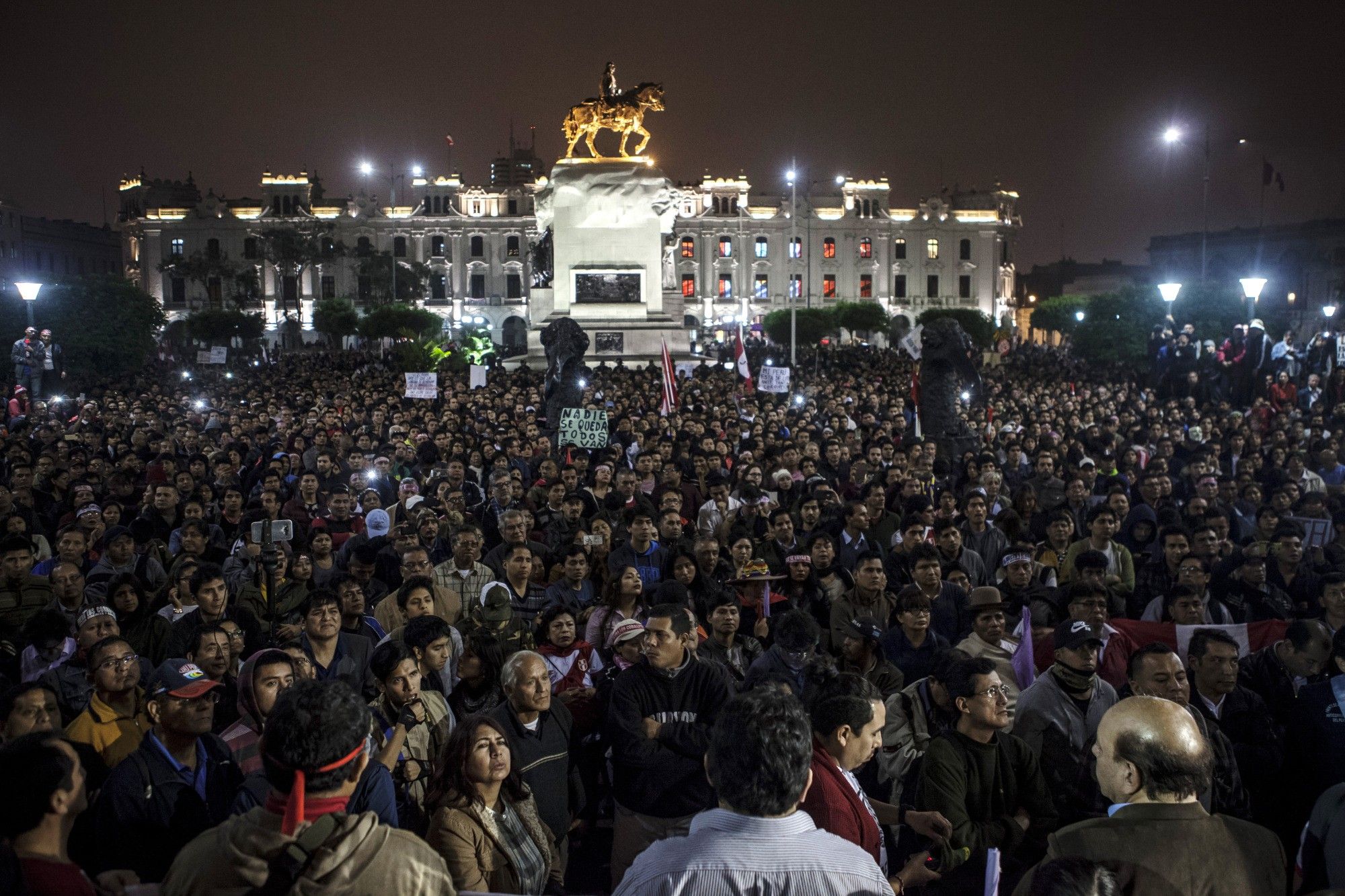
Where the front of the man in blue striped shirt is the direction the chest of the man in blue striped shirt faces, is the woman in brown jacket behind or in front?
in front

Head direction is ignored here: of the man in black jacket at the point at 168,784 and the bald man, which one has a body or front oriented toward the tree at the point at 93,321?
the bald man

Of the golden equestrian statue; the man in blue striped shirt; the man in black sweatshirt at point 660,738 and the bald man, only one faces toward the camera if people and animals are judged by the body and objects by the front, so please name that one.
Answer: the man in black sweatshirt

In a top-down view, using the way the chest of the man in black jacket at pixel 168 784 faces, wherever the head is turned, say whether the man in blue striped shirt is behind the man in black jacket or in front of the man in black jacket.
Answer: in front

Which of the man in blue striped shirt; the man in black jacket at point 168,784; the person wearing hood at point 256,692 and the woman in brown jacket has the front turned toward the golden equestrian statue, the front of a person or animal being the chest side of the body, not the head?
the man in blue striped shirt

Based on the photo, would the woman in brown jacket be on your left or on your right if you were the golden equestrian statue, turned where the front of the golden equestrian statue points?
on your right

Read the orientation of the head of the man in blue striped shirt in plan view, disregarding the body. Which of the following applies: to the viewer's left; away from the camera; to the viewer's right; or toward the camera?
away from the camera

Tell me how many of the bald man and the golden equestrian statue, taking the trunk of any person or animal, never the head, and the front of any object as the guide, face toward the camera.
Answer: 0

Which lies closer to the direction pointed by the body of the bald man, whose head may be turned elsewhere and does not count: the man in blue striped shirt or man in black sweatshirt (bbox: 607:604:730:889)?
the man in black sweatshirt

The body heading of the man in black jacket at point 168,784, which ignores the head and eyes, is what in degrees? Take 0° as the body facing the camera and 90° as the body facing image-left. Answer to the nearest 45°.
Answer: approximately 315°

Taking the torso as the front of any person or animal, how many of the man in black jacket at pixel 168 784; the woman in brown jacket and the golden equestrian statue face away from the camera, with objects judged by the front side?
0

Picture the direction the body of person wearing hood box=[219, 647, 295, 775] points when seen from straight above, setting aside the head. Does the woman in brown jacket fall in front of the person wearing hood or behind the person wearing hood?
in front

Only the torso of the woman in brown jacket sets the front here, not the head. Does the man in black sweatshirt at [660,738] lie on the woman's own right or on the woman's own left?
on the woman's own left

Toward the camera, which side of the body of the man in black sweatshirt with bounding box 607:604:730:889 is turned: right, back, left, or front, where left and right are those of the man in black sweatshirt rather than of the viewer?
front

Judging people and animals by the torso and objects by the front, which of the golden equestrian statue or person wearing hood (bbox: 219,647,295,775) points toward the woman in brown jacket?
the person wearing hood

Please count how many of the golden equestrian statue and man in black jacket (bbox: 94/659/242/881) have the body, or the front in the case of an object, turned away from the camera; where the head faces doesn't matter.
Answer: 0

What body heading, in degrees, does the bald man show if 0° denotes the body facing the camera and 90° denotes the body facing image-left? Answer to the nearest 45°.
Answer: approximately 135°

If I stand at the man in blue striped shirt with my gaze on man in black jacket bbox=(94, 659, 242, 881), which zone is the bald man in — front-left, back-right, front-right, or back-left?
back-right
